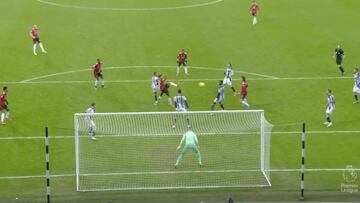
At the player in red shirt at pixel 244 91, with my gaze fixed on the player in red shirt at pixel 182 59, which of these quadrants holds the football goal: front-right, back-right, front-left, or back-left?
back-left

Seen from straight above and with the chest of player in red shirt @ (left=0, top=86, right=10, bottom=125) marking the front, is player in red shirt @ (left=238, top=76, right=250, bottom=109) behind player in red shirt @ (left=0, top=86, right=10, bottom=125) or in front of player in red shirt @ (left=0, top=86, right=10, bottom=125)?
in front

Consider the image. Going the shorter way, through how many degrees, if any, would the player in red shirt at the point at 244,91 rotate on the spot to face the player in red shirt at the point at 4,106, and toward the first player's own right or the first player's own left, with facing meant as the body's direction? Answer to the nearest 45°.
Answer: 0° — they already face them

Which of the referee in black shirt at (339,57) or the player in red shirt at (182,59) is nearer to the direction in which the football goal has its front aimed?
the player in red shirt

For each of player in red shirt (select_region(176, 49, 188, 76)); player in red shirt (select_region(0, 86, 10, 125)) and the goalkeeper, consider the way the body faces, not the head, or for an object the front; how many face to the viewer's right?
1

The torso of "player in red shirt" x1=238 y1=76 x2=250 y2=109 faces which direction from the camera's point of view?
to the viewer's left

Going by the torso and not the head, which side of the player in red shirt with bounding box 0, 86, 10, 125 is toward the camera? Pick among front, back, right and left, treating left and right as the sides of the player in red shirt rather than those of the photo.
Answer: right

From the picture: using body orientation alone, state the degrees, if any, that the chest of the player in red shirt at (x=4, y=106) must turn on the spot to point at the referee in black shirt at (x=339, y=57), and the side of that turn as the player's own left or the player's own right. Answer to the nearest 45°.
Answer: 0° — they already face them

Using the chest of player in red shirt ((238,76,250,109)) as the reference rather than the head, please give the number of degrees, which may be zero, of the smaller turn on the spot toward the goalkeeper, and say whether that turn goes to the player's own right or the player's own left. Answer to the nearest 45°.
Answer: approximately 90° to the player's own left

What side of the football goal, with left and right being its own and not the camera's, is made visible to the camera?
back

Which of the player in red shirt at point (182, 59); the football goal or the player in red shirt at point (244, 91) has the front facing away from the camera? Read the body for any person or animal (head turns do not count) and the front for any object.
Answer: the football goal

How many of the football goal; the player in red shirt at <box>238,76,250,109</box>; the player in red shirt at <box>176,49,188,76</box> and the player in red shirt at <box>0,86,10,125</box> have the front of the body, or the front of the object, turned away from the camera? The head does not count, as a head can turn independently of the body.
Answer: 1

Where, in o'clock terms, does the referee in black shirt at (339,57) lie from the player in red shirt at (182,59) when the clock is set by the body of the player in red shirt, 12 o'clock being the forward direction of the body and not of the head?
The referee in black shirt is roughly at 9 o'clock from the player in red shirt.

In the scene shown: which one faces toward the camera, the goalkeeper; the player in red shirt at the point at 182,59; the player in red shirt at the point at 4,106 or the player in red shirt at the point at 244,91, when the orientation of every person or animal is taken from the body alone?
the player in red shirt at the point at 182,59
